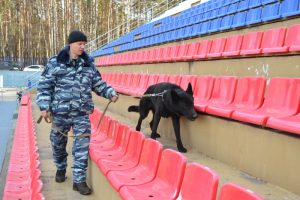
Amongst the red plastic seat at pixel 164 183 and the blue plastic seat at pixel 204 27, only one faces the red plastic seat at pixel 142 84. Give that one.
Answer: the blue plastic seat

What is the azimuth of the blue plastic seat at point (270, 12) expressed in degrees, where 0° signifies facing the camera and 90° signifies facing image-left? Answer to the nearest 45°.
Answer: approximately 45°

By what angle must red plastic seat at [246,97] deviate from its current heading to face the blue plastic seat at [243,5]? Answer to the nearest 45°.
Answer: approximately 135° to its right

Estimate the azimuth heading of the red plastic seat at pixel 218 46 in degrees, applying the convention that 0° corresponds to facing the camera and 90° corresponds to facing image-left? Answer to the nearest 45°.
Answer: approximately 45°

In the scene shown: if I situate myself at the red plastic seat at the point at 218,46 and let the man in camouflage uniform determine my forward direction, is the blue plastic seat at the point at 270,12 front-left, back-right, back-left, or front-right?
back-left
